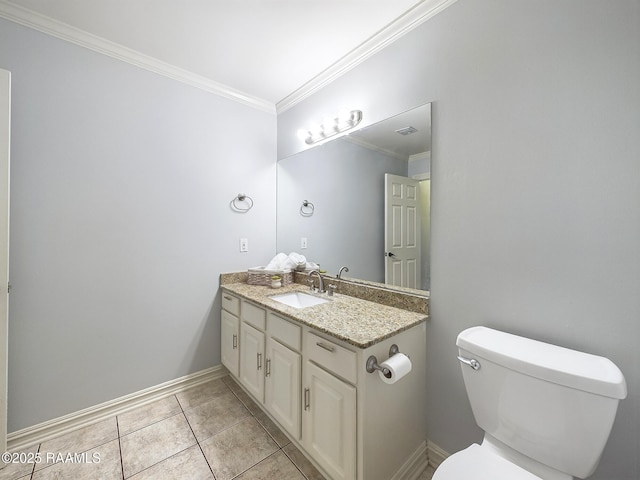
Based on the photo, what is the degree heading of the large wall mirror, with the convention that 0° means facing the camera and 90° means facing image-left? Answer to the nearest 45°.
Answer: approximately 45°

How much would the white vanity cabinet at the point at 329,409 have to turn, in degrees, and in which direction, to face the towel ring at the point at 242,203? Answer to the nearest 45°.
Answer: approximately 90° to its right

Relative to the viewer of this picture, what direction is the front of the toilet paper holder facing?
facing the viewer and to the right of the viewer

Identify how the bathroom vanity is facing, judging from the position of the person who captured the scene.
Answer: facing the viewer and to the left of the viewer

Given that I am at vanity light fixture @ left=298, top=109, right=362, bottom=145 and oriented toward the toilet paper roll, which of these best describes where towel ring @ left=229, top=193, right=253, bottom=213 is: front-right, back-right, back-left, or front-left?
back-right

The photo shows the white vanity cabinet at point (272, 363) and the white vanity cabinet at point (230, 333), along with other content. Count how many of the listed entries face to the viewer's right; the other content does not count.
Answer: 0

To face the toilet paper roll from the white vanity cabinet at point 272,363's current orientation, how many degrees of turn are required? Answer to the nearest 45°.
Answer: approximately 90° to its left

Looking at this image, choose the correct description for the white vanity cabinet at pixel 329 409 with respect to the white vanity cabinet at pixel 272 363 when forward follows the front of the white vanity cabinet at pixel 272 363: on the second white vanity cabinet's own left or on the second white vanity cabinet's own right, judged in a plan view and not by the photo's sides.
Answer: on the second white vanity cabinet's own left

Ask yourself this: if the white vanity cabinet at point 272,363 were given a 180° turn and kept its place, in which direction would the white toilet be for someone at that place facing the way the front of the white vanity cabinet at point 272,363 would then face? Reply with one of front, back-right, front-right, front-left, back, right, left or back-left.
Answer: right
